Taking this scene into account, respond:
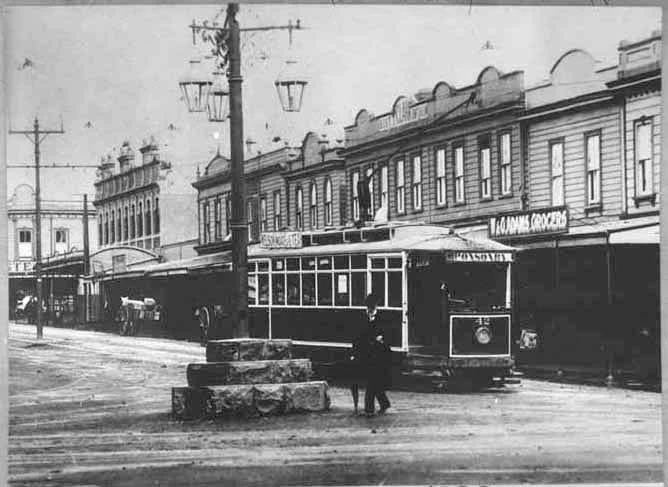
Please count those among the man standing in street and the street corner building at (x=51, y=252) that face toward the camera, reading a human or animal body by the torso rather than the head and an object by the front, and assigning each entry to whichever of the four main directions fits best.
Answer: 2

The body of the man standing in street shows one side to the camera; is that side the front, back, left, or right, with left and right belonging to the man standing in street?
front

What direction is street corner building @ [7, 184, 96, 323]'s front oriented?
toward the camera

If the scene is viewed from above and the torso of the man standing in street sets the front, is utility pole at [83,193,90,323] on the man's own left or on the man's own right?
on the man's own right

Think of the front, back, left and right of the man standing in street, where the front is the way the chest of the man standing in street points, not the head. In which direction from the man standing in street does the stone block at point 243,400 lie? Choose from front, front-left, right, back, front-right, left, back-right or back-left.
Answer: right

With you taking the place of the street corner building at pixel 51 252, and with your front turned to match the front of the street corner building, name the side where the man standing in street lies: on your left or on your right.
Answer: on your left

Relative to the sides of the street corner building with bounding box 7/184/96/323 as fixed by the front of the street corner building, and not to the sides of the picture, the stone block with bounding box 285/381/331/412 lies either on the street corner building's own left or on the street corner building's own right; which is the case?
on the street corner building's own left

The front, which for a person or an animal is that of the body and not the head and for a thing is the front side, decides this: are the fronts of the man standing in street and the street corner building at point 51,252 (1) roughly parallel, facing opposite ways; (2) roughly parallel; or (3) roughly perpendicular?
roughly parallel
